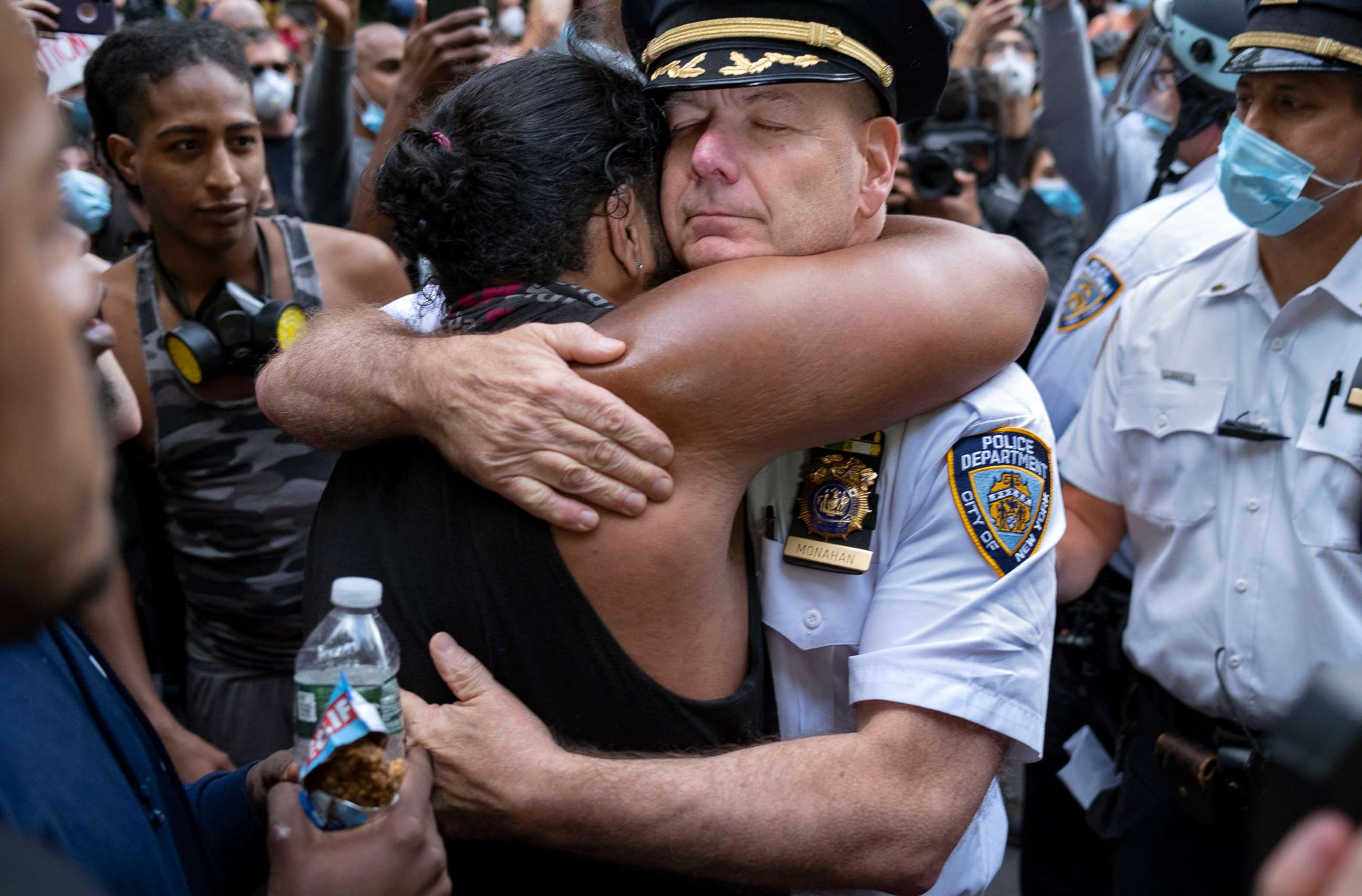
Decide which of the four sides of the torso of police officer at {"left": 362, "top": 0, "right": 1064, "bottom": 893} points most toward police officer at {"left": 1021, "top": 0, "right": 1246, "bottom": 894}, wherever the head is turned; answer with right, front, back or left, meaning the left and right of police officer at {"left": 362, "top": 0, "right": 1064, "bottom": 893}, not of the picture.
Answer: back

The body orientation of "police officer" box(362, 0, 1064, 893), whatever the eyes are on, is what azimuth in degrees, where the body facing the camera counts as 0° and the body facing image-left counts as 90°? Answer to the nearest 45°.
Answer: approximately 45°

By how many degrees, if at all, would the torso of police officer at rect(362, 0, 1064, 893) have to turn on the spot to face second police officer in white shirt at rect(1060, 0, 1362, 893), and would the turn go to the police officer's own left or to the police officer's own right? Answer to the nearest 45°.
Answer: approximately 180°

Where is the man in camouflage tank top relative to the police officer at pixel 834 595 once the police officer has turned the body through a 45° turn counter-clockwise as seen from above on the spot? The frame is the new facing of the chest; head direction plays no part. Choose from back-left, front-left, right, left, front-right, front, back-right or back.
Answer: back-right
